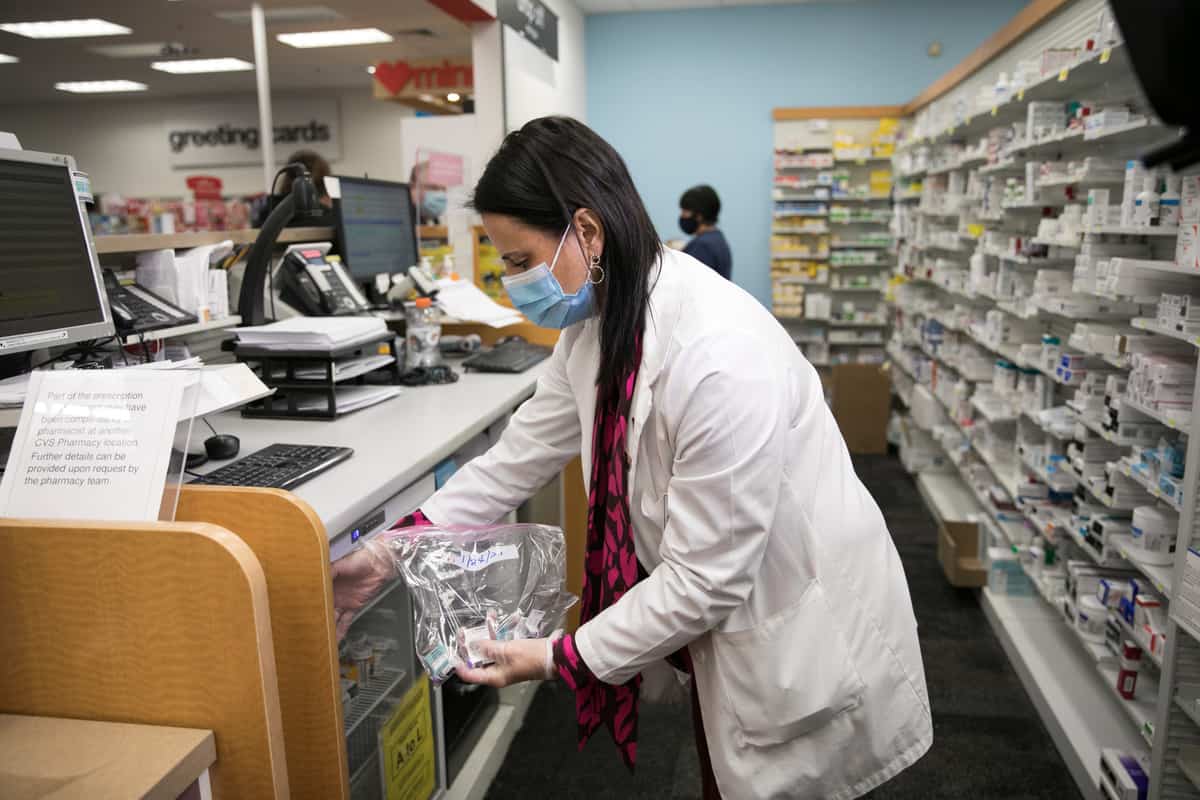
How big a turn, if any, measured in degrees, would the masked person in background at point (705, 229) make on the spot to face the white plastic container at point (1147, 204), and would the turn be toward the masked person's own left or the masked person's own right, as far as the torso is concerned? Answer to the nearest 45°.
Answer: approximately 90° to the masked person's own left

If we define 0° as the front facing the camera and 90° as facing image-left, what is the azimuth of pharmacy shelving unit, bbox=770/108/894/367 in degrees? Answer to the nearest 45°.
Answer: approximately 0°

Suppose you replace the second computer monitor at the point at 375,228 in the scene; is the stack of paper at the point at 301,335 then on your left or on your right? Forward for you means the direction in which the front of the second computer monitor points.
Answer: on your right

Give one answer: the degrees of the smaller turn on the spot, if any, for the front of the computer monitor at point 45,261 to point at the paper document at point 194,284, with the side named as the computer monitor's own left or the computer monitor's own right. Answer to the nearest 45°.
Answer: approximately 90° to the computer monitor's own left

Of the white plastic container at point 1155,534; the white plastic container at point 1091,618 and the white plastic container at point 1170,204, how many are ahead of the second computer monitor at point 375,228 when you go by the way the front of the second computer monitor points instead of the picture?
3

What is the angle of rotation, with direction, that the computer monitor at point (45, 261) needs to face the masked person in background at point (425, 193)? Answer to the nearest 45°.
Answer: approximately 90° to its left

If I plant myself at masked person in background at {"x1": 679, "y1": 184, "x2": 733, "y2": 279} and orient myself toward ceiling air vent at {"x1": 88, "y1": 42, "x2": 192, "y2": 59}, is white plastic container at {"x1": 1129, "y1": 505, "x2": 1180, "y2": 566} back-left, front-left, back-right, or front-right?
back-left

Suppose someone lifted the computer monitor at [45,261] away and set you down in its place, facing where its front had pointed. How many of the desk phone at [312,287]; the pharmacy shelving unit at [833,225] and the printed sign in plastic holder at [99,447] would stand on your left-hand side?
2

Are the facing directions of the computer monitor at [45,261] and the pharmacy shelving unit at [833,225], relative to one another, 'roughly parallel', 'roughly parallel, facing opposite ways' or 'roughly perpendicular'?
roughly perpendicular
